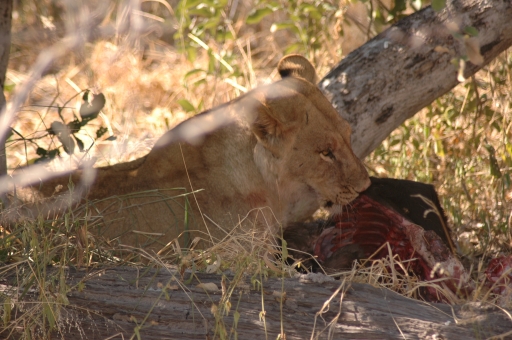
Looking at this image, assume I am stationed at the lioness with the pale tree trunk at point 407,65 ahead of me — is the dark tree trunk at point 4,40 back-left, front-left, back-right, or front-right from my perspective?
back-left

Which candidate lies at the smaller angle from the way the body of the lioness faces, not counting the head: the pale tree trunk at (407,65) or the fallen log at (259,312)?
the pale tree trunk

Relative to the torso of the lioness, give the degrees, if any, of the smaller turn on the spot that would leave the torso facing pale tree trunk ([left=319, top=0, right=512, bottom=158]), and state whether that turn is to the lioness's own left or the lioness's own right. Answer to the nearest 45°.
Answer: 0° — it already faces it

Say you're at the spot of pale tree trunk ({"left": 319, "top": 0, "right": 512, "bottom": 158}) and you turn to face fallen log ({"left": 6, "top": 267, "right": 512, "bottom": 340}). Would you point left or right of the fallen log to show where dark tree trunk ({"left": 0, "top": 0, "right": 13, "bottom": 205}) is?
right

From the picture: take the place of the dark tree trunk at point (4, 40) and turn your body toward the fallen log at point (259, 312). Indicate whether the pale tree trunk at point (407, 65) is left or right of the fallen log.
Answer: left

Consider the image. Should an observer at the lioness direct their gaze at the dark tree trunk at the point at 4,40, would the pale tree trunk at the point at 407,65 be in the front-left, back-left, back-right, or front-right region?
back-right

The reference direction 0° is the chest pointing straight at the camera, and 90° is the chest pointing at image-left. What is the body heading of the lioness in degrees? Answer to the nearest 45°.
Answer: approximately 270°

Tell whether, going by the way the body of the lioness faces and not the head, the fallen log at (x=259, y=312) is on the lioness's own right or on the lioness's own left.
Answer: on the lioness's own right

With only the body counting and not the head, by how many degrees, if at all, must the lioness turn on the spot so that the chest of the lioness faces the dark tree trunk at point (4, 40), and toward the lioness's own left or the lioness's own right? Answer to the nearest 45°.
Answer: approximately 180°

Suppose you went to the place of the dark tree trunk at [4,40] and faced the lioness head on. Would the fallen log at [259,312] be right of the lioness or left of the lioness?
right
